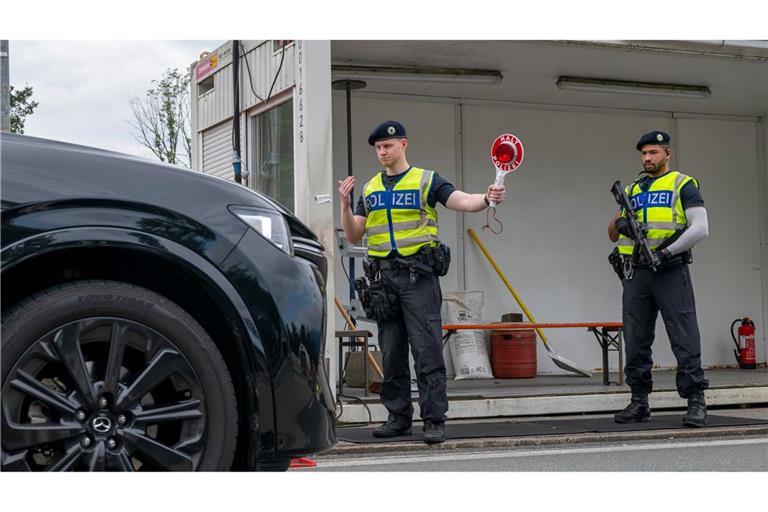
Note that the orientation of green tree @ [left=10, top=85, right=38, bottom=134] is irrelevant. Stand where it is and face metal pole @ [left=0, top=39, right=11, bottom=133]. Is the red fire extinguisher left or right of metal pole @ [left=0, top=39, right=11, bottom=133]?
left

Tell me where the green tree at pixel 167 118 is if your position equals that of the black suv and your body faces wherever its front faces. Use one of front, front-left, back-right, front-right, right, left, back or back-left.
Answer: left

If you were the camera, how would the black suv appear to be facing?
facing to the right of the viewer

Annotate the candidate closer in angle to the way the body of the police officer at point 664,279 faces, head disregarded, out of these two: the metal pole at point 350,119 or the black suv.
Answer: the black suv

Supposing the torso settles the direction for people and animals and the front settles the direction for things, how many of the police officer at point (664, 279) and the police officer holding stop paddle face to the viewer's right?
0

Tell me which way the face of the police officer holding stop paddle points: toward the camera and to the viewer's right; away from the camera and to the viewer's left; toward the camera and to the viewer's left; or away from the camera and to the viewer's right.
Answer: toward the camera and to the viewer's left

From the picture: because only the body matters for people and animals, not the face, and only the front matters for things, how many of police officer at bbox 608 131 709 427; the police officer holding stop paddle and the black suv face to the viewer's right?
1

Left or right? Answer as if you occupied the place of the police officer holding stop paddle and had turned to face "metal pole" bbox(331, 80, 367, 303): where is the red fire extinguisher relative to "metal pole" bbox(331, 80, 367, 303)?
right

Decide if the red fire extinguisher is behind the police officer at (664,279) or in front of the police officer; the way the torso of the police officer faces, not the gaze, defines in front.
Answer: behind

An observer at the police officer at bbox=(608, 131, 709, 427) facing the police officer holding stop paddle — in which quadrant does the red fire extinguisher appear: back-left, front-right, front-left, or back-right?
back-right

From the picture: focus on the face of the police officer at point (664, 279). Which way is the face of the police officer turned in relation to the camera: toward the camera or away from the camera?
toward the camera

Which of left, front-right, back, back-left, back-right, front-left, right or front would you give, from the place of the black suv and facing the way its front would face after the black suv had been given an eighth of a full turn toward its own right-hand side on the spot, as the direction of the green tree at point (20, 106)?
back-left

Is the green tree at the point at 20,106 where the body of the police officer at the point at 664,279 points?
no

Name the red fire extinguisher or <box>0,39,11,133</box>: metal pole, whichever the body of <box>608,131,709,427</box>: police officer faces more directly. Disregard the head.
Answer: the metal pole
